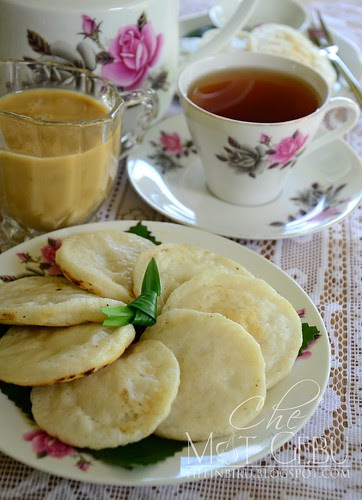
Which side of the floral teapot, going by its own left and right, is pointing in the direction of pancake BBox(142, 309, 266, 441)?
left

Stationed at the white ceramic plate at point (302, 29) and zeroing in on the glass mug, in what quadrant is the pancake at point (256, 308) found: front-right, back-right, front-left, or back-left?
front-left

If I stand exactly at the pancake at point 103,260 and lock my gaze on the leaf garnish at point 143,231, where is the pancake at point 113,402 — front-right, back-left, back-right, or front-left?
back-right

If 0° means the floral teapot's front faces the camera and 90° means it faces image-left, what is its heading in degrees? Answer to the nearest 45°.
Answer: approximately 90°
